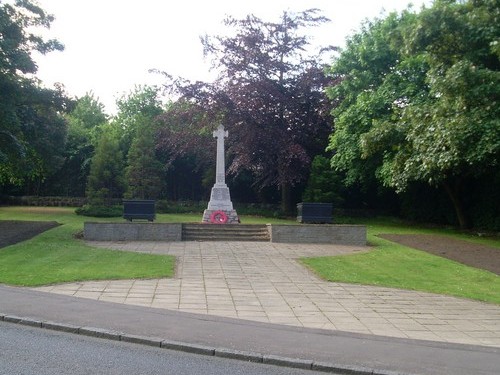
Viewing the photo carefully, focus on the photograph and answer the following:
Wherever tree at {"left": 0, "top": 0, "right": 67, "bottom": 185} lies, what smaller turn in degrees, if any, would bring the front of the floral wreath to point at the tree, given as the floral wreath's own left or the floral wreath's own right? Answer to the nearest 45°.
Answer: approximately 90° to the floral wreath's own right

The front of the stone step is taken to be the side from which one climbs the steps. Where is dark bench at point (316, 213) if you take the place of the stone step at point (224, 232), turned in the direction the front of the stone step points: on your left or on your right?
on your left

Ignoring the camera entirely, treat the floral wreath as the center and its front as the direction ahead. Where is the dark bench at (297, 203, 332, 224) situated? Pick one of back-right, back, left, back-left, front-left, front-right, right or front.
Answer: left

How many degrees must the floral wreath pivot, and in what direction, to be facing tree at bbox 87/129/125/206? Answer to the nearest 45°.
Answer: approximately 135° to its right

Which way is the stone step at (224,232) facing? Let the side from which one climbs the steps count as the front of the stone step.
toward the camera

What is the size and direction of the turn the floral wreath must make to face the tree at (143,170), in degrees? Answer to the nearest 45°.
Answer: approximately 135° to its right

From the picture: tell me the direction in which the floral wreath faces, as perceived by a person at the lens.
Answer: facing the viewer

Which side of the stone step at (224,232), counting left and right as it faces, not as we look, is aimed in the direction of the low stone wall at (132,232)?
right

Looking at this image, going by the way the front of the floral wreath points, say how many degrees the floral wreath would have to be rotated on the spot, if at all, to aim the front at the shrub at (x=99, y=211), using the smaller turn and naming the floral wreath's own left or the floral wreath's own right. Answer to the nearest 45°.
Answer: approximately 135° to the floral wreath's own right

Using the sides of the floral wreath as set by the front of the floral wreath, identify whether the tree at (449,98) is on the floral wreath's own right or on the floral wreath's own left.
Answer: on the floral wreath's own left
